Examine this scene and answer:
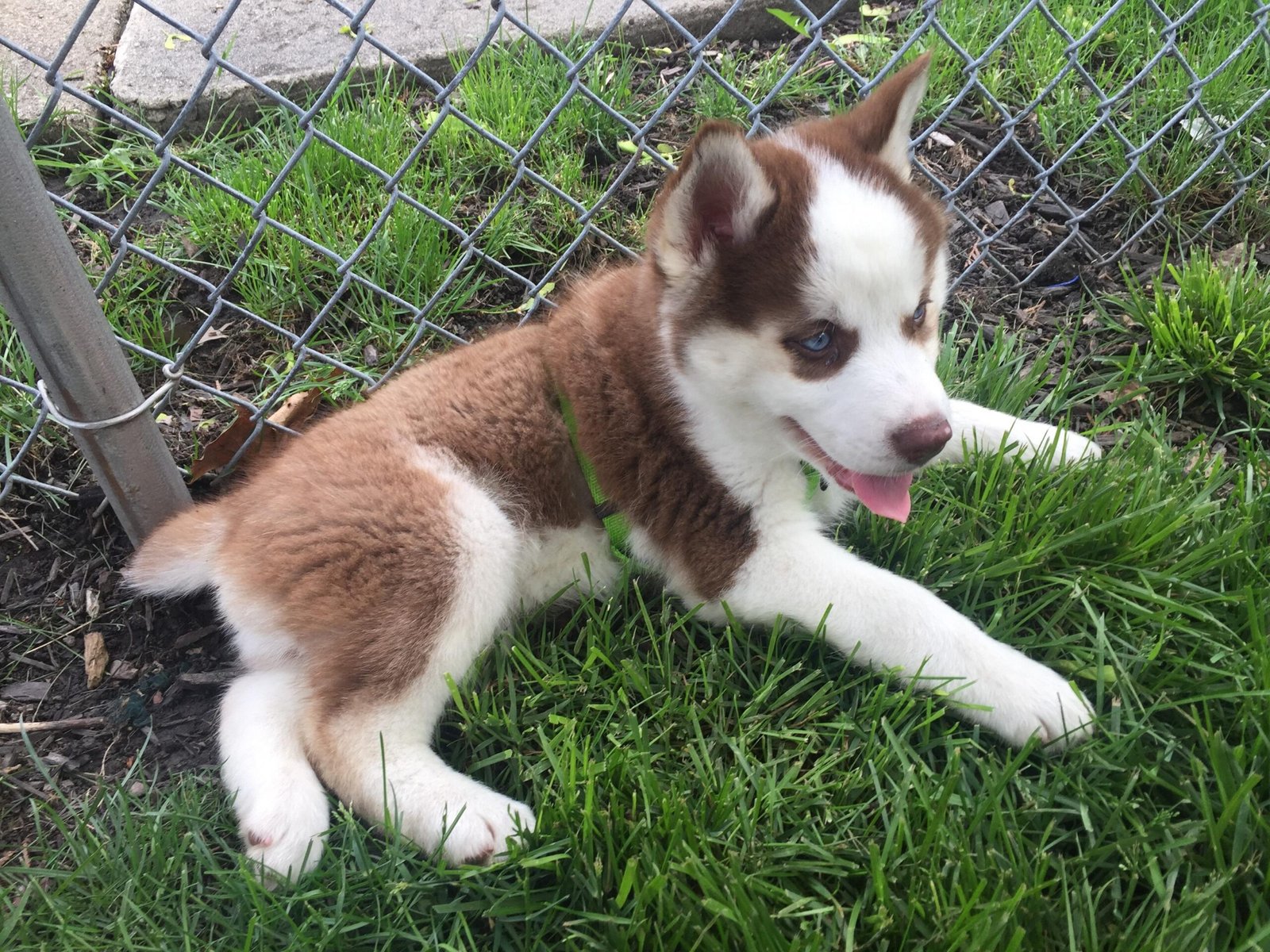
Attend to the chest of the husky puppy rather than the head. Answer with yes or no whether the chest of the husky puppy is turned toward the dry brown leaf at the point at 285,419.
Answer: no

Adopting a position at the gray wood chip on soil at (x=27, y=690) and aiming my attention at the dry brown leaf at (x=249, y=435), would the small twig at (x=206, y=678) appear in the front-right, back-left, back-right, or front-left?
front-right

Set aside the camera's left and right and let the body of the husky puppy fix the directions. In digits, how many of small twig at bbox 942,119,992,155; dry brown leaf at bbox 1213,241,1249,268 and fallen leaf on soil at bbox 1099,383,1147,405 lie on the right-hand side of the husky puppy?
0

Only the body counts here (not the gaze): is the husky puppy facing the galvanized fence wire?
no

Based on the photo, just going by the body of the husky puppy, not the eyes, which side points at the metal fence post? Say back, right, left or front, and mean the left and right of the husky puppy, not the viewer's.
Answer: back

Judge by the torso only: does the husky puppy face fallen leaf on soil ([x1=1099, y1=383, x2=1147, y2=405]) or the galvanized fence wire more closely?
the fallen leaf on soil

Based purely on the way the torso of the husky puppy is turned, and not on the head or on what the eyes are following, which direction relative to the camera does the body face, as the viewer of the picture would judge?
to the viewer's right

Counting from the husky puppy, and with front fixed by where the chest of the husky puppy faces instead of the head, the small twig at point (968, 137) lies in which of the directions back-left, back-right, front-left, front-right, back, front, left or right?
left

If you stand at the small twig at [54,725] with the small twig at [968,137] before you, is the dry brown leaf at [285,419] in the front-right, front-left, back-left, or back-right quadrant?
front-left
